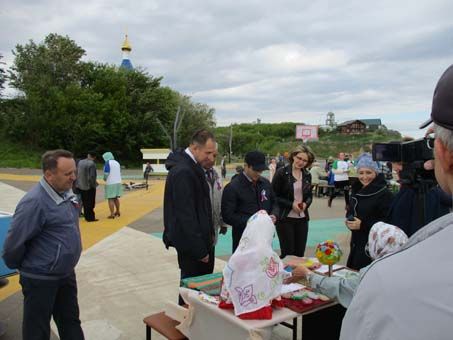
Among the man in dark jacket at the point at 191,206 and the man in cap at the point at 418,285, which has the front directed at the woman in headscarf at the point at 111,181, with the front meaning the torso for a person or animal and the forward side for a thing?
the man in cap

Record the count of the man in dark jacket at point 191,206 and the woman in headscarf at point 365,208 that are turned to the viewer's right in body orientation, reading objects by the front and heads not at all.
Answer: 1

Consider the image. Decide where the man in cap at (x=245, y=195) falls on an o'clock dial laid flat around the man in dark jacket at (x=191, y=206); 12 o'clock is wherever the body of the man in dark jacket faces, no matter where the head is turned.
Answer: The man in cap is roughly at 10 o'clock from the man in dark jacket.

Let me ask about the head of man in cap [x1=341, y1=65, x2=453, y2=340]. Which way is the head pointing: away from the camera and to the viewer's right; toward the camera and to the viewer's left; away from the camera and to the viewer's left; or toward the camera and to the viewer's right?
away from the camera and to the viewer's left

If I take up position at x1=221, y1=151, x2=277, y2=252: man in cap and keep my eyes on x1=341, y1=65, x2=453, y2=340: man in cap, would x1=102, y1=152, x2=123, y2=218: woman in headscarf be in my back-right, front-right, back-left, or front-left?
back-right

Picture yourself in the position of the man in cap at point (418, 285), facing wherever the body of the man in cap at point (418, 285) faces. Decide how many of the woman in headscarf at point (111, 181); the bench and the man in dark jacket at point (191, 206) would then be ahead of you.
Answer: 3

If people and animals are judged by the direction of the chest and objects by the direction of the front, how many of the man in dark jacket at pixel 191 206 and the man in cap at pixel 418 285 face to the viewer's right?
1

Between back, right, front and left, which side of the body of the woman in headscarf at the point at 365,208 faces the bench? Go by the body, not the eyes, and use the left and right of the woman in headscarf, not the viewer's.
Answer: front

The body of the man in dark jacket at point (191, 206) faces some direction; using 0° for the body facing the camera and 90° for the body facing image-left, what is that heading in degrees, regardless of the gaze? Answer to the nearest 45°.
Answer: approximately 270°

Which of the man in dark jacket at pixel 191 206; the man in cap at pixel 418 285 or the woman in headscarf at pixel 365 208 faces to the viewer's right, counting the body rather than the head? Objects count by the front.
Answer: the man in dark jacket

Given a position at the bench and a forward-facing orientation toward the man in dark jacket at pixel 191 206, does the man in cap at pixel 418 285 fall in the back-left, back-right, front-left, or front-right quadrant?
back-right

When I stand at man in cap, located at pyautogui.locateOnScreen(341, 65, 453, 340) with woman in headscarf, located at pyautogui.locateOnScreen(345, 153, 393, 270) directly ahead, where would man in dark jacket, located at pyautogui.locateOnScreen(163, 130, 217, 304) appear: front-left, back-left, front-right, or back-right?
front-left

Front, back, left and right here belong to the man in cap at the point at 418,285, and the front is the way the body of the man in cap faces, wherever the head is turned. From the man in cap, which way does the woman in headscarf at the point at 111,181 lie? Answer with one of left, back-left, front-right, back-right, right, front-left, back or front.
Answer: front

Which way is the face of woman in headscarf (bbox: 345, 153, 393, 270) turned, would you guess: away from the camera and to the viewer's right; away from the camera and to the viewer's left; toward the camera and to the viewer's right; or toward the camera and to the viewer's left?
toward the camera and to the viewer's left

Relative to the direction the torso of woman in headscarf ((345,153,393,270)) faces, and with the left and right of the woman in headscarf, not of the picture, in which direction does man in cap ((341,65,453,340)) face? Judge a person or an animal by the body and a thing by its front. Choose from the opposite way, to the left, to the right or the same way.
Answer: to the right

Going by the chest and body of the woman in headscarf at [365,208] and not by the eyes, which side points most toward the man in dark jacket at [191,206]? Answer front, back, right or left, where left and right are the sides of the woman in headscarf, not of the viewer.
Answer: front
